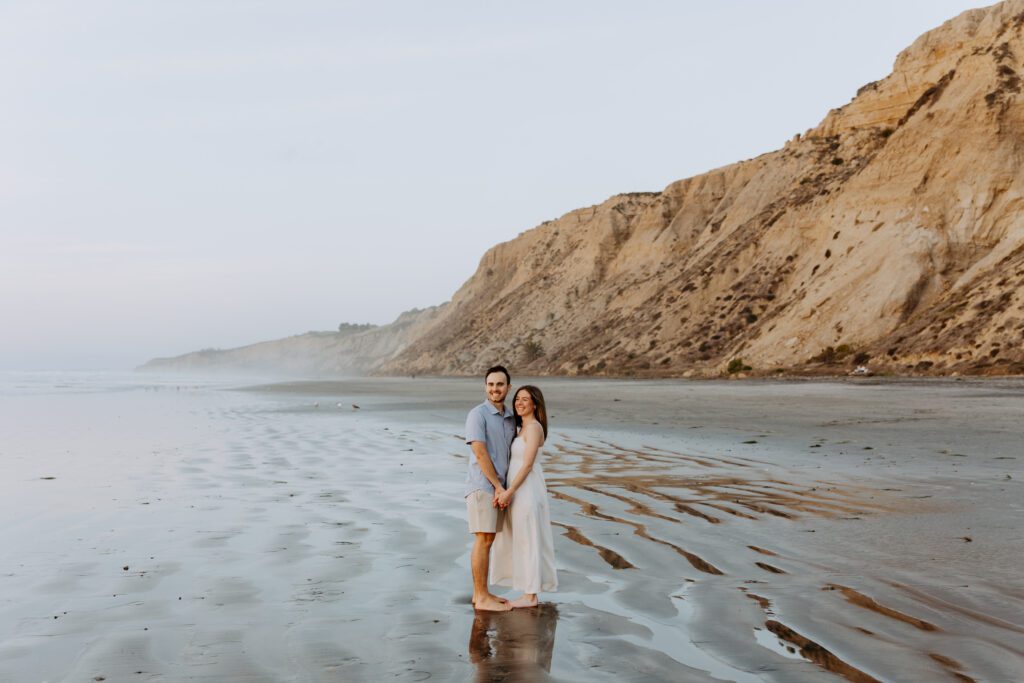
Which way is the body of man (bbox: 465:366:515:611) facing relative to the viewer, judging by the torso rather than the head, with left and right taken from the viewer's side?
facing the viewer and to the right of the viewer

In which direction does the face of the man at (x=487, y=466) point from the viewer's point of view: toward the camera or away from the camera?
toward the camera
